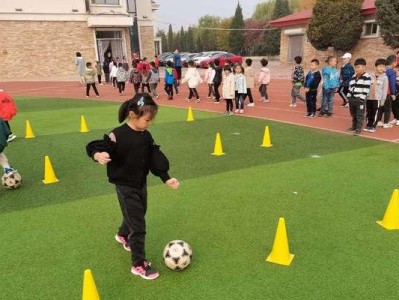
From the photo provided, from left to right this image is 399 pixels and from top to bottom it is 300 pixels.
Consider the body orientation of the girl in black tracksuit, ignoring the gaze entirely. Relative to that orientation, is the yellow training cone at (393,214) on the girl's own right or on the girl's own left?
on the girl's own left

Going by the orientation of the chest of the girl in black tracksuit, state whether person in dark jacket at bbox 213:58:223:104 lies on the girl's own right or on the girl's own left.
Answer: on the girl's own left

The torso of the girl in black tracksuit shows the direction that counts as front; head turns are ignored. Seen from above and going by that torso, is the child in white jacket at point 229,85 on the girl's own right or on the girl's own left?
on the girl's own left

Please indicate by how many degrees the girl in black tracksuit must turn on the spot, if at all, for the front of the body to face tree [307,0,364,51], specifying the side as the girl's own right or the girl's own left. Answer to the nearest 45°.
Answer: approximately 90° to the girl's own left

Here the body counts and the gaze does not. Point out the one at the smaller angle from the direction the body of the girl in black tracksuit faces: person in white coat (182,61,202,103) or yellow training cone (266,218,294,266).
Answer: the yellow training cone

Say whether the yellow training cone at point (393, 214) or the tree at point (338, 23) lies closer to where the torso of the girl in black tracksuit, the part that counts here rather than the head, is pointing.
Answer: the yellow training cone

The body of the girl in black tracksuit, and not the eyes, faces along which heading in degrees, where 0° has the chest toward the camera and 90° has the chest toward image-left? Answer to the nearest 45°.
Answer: approximately 315°
